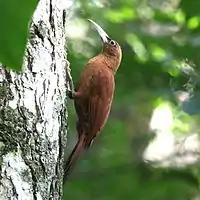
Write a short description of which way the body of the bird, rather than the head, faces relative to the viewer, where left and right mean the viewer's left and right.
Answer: facing to the left of the viewer
